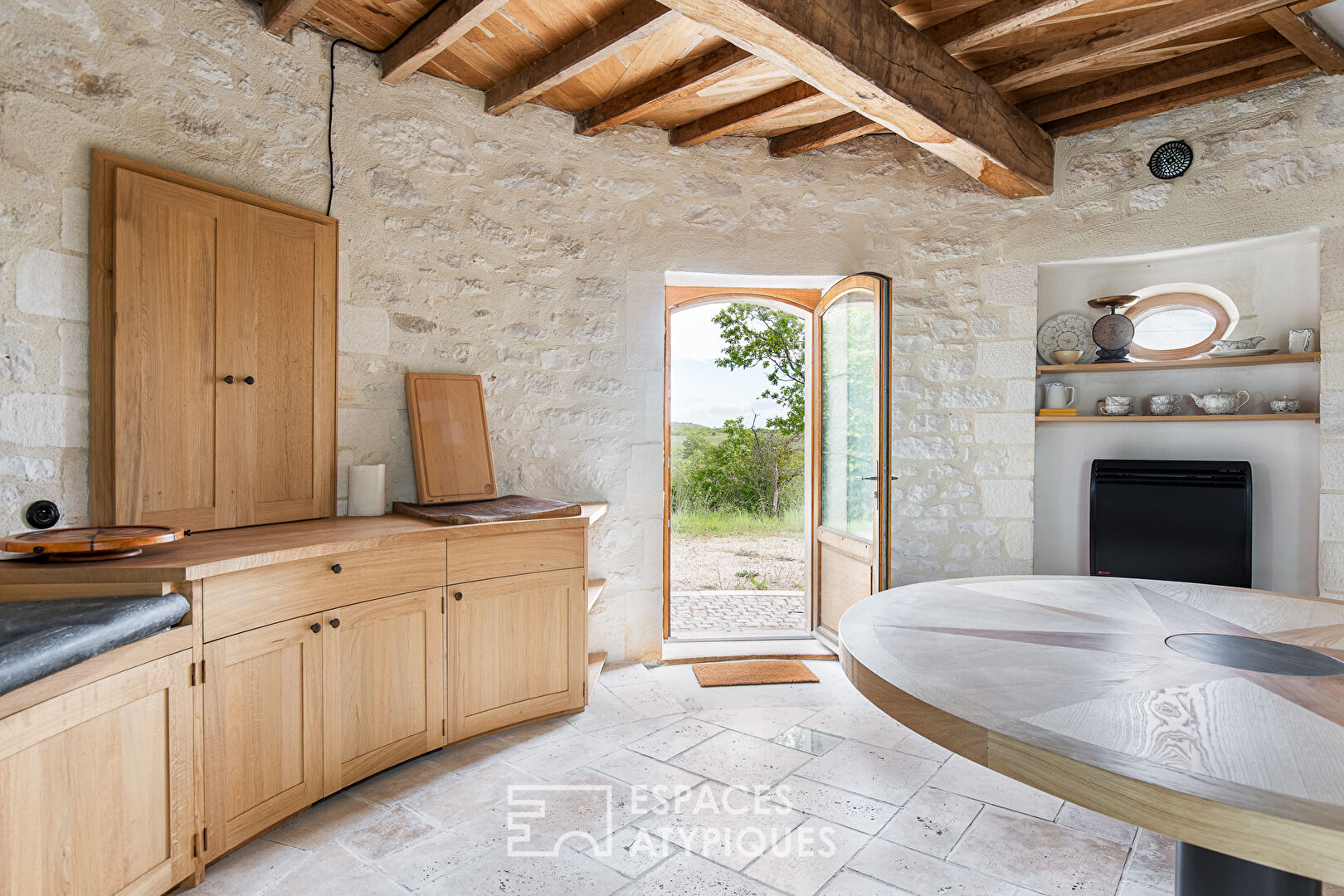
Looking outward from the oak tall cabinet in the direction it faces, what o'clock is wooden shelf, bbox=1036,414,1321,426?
The wooden shelf is roughly at 11 o'clock from the oak tall cabinet.

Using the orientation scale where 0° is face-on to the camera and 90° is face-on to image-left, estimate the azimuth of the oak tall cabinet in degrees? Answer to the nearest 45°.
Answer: approximately 315°

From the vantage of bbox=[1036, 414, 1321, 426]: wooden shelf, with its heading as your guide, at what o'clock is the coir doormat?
The coir doormat is roughly at 2 o'clock from the wooden shelf.

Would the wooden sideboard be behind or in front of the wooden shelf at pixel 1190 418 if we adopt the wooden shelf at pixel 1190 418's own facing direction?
in front

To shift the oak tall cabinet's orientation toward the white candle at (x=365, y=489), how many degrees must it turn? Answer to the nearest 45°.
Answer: approximately 45° to its left

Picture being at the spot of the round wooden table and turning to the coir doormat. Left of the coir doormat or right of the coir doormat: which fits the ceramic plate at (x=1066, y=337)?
right

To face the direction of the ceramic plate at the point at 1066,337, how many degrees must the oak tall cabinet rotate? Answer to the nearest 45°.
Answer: approximately 45° to its left

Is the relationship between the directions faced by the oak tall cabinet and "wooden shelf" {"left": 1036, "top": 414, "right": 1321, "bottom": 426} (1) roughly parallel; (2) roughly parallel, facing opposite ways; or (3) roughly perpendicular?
roughly perpendicular

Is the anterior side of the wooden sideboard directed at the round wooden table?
yes

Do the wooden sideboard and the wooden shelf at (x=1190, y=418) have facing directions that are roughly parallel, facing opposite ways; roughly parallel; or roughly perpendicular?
roughly perpendicular

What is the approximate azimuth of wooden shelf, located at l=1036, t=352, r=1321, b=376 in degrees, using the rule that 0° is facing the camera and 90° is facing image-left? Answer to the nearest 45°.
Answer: approximately 0°

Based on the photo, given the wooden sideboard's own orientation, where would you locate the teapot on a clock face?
The teapot is roughly at 11 o'clock from the wooden sideboard.
